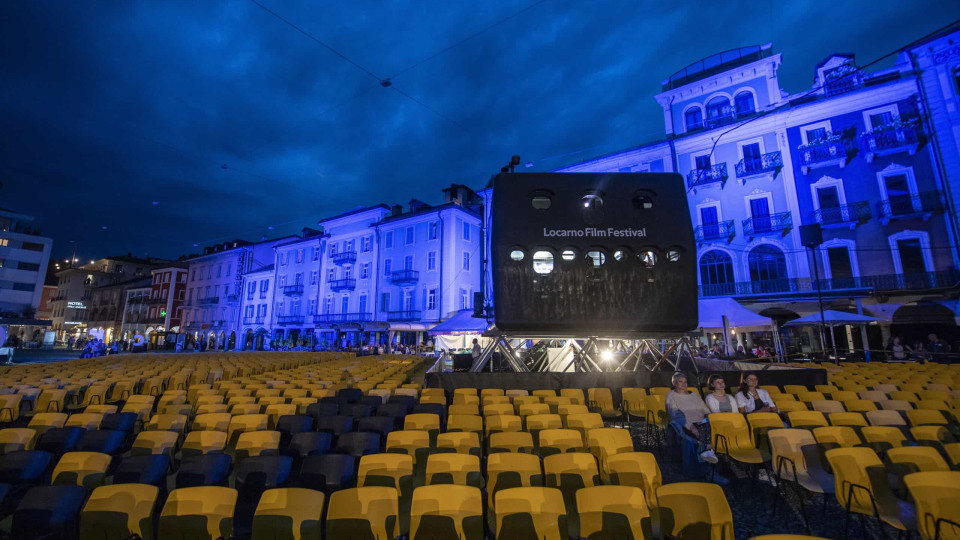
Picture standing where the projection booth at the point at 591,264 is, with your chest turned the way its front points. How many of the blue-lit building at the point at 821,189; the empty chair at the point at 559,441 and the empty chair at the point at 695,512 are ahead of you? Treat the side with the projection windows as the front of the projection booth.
2

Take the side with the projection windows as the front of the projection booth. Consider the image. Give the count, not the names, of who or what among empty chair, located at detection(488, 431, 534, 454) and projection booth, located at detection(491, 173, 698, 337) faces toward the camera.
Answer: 2

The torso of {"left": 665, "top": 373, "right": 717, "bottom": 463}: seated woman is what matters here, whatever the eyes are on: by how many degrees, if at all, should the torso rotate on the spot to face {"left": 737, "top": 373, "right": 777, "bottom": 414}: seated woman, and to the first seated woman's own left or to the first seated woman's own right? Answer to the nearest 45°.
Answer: approximately 90° to the first seated woman's own left

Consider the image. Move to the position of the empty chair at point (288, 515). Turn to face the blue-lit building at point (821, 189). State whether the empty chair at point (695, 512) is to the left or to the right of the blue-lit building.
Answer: right

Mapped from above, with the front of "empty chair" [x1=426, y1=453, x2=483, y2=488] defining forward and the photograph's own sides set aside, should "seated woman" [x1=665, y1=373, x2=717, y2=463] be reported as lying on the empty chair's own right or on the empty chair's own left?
on the empty chair's own left

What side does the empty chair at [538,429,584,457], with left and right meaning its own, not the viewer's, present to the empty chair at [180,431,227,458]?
right
